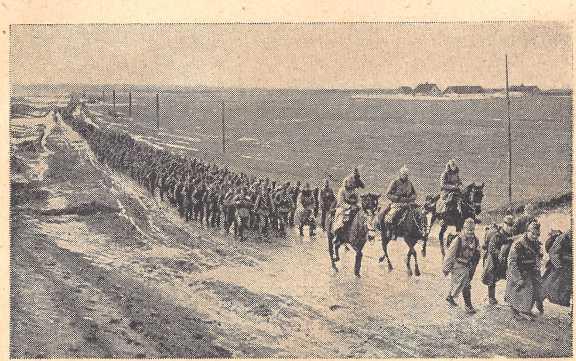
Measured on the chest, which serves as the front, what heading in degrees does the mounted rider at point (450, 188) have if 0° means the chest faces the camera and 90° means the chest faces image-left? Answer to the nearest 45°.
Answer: approximately 315°
